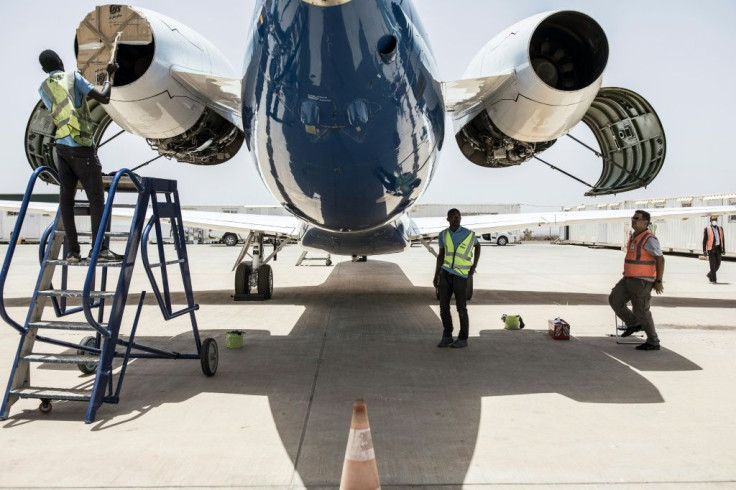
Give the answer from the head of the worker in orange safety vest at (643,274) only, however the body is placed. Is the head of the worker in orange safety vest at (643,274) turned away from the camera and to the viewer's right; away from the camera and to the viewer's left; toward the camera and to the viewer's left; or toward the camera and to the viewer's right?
toward the camera and to the viewer's left

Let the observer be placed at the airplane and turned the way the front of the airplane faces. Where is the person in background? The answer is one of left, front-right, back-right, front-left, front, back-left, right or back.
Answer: front-right

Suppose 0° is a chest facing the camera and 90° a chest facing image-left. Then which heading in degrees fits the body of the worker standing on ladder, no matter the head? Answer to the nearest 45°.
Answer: approximately 225°

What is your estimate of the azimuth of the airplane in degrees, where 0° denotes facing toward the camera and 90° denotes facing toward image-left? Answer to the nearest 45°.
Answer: approximately 180°

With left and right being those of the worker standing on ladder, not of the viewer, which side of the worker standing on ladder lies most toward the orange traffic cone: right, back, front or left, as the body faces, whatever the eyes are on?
right

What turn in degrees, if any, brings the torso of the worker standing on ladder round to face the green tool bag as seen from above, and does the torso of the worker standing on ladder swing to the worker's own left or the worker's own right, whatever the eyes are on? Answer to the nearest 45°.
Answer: approximately 45° to the worker's own right

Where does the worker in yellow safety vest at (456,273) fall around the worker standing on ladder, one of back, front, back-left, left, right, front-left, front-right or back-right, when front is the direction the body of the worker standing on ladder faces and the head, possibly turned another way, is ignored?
front-right

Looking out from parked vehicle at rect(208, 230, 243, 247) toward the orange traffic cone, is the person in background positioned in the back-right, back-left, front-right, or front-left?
front-left

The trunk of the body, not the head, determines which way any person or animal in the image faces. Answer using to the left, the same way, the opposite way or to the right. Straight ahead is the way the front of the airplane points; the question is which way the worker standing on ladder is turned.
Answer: the same way

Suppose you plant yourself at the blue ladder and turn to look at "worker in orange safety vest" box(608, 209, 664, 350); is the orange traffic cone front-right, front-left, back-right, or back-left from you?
front-right

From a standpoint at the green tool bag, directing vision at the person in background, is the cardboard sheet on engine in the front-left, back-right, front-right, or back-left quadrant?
back-left

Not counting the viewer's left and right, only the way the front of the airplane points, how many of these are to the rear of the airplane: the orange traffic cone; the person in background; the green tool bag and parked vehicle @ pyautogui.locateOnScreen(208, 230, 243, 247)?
1

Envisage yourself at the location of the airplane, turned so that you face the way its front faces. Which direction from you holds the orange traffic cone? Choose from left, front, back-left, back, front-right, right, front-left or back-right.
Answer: back
